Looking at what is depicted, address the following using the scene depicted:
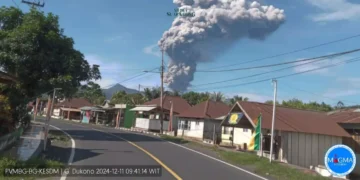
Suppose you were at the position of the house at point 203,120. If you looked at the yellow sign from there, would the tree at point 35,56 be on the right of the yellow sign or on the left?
right

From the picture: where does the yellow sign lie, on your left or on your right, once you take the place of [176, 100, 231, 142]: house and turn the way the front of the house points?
on your left

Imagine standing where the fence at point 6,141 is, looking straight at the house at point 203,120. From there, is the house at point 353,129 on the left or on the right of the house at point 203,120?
right

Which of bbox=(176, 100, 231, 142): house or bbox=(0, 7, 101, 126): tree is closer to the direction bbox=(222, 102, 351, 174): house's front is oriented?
the tree

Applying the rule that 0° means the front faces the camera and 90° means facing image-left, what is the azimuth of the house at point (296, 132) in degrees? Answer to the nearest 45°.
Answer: approximately 45°

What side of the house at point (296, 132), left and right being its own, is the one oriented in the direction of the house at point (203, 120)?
right

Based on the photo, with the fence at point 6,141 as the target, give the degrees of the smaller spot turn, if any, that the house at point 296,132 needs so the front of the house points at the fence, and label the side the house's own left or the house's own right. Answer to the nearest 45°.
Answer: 0° — it already faces it

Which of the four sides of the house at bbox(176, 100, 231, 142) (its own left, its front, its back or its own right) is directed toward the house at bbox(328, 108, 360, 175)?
left
